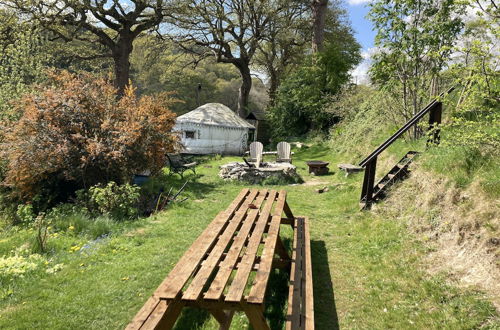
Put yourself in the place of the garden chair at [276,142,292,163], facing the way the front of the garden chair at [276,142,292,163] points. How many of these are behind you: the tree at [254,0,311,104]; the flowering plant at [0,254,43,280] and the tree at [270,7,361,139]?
2

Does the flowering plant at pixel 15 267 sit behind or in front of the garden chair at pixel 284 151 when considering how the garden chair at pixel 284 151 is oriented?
in front

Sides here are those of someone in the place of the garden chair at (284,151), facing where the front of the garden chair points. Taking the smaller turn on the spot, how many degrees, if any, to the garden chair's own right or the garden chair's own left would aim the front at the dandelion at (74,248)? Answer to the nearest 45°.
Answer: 0° — it already faces it

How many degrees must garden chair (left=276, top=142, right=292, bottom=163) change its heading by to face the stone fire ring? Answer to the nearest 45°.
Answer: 0° — it already faces it

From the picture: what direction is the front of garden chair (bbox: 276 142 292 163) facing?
toward the camera

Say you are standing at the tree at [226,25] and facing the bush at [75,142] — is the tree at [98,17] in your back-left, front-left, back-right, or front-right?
front-right

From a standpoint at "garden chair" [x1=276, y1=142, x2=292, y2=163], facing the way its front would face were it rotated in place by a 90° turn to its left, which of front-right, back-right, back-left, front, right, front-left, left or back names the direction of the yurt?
back-left

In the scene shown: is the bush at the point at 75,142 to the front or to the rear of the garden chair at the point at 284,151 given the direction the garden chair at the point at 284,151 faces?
to the front

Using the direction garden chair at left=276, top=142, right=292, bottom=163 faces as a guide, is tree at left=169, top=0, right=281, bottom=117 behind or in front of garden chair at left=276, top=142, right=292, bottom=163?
behind

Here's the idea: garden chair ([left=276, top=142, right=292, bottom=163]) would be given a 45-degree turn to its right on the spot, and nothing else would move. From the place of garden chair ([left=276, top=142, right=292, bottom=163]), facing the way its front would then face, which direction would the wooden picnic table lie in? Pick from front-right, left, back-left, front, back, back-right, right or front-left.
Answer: front-left

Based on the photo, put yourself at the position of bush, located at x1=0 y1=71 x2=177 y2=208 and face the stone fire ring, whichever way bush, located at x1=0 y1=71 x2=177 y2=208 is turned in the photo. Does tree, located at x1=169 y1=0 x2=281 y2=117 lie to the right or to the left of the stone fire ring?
left

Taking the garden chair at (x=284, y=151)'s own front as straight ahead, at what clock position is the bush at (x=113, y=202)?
The bush is roughly at 1 o'clock from the garden chair.

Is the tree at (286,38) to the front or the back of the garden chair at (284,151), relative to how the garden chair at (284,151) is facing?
to the back

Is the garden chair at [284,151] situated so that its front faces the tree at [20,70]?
no

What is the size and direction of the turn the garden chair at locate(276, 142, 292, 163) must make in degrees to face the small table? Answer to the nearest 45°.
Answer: approximately 45° to its left

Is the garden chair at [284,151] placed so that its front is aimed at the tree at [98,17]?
no
